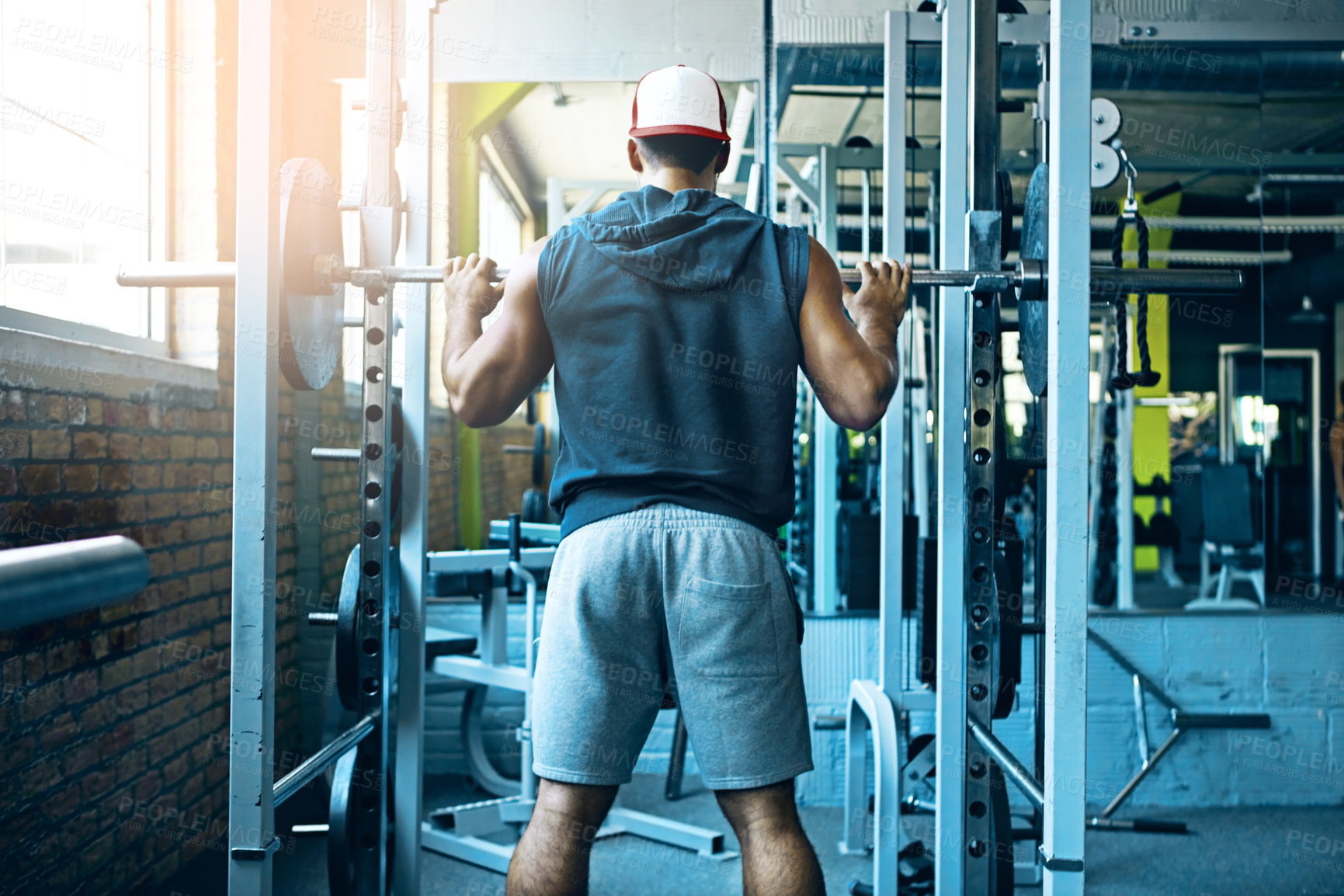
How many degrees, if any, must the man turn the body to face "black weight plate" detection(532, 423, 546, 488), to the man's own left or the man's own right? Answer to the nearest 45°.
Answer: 0° — they already face it

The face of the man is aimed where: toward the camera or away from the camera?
away from the camera

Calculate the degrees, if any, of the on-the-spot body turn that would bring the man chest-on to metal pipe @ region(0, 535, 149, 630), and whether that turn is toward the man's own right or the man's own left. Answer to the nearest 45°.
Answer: approximately 180°

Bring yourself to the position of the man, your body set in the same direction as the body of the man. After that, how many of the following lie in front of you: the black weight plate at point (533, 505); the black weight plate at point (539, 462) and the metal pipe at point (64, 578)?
2

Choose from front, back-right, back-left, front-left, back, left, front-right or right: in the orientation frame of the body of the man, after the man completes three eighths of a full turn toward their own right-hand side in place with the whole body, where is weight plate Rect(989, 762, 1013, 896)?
left

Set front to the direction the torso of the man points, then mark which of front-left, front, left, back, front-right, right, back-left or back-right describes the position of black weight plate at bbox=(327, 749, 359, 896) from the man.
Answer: front-left

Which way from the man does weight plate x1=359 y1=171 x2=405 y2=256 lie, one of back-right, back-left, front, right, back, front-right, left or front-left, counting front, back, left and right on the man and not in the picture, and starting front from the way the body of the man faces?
front-left

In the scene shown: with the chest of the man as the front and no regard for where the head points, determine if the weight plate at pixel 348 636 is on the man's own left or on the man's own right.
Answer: on the man's own left

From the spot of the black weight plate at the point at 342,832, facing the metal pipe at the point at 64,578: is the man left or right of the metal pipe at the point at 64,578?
left

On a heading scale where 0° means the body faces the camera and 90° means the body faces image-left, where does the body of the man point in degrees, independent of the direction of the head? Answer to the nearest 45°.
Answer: approximately 180°
